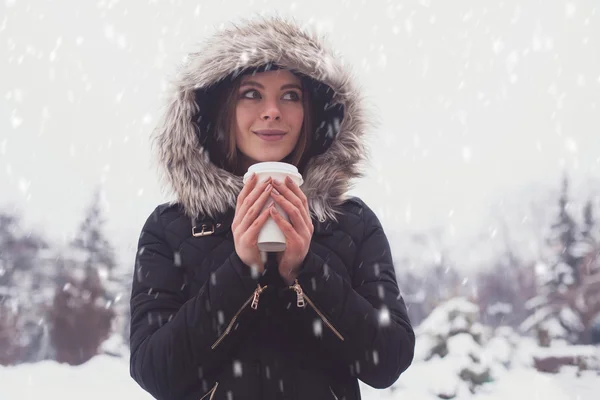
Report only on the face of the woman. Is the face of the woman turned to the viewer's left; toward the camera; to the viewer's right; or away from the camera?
toward the camera

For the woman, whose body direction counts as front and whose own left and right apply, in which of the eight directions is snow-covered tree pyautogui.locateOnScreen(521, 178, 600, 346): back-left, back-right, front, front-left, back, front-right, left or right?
back-left

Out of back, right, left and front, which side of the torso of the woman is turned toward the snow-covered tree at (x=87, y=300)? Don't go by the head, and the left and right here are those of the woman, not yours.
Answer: back

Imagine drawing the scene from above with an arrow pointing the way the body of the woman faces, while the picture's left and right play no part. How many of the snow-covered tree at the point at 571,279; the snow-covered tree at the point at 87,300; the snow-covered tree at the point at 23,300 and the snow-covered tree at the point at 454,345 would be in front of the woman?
0

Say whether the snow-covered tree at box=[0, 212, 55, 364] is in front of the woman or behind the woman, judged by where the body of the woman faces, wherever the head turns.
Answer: behind

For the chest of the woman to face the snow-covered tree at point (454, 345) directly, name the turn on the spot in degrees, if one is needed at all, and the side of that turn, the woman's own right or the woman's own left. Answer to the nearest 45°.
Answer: approximately 135° to the woman's own left

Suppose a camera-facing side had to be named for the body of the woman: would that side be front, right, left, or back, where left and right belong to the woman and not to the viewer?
front

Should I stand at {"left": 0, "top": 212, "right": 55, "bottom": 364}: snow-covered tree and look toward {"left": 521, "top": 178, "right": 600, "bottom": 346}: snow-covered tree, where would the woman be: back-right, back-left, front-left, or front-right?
front-right
